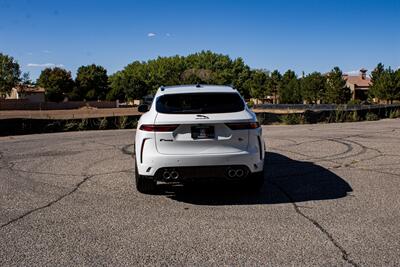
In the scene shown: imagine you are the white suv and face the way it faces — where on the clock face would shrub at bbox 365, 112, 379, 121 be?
The shrub is roughly at 1 o'clock from the white suv.

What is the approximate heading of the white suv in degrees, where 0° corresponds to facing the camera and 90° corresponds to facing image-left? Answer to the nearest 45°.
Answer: approximately 180°

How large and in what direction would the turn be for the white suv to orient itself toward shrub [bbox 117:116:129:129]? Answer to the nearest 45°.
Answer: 0° — it already faces it

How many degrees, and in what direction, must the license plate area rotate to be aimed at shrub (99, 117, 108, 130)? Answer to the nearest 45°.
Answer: approximately 180°

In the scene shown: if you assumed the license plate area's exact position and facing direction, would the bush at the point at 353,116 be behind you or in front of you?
behind
